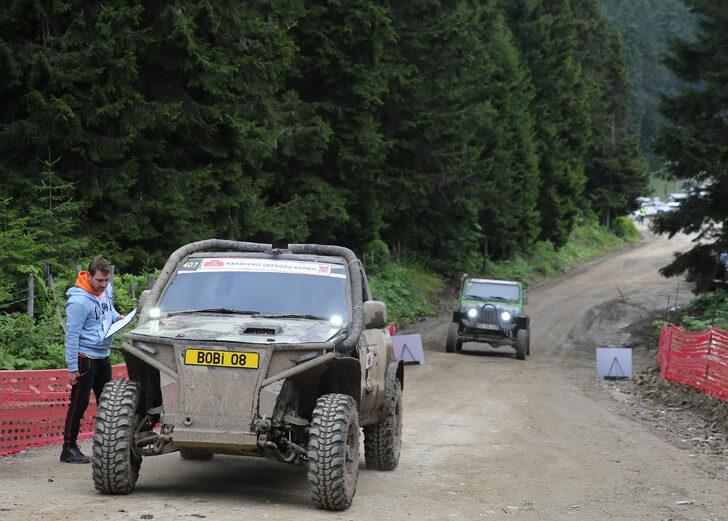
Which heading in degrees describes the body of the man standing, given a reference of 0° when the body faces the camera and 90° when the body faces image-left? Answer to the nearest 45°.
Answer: approximately 315°

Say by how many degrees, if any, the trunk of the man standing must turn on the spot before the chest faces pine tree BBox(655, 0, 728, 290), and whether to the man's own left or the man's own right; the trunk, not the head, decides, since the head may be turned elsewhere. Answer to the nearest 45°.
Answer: approximately 90° to the man's own left

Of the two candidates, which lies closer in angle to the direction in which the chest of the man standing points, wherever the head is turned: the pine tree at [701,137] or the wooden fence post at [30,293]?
the pine tree

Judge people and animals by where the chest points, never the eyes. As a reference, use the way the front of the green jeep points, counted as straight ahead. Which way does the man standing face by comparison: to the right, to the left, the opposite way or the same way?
to the left

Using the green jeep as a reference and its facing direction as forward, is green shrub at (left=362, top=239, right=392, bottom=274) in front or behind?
behind

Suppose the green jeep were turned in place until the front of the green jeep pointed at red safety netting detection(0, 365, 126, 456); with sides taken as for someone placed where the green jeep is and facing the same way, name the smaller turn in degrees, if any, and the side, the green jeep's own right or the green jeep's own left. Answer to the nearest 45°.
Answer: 0° — it already faces it

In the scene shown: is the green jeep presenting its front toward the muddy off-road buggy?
yes

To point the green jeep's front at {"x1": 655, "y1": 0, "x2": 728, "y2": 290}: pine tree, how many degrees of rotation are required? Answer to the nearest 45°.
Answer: approximately 135° to its left

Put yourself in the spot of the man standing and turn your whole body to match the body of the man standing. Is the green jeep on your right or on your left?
on your left

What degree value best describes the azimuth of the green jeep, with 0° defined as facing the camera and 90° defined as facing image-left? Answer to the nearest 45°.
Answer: approximately 0°
